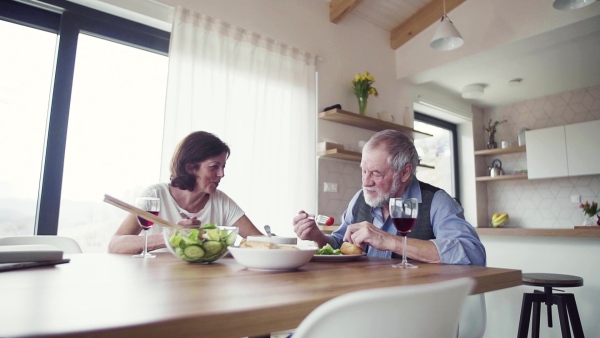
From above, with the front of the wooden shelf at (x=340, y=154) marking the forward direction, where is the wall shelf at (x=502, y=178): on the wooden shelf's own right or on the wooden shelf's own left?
on the wooden shelf's own left

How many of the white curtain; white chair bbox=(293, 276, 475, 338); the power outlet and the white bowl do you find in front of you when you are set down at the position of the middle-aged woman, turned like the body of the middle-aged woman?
2

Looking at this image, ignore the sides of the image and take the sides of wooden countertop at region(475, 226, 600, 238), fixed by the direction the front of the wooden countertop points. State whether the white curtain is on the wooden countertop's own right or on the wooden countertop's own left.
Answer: on the wooden countertop's own right

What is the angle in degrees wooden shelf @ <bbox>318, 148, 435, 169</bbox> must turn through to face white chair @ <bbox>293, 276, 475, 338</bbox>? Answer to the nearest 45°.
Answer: approximately 45° to its right

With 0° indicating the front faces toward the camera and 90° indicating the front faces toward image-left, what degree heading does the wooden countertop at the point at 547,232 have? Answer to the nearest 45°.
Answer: approximately 0°

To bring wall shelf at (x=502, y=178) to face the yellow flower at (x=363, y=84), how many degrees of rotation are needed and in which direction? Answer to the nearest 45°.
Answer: approximately 45° to its right

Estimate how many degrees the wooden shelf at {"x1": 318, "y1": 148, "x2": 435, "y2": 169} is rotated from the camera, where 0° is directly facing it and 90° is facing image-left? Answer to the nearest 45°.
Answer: approximately 315°

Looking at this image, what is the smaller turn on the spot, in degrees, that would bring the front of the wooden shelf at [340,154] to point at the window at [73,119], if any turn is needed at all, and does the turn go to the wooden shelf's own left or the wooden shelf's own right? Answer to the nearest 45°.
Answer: approximately 90° to the wooden shelf's own right
